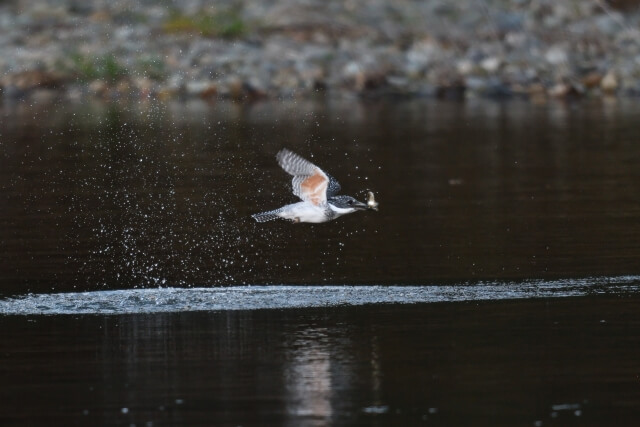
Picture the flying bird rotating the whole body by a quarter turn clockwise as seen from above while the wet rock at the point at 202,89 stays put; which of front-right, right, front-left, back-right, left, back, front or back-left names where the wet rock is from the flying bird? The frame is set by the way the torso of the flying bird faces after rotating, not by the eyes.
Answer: back

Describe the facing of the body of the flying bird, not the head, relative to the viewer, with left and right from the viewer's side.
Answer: facing to the right of the viewer
